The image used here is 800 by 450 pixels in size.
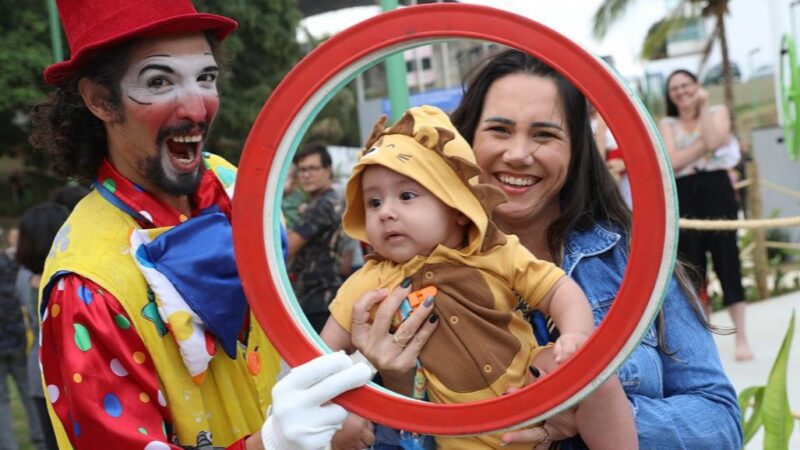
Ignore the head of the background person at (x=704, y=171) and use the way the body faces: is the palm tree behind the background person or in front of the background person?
behind

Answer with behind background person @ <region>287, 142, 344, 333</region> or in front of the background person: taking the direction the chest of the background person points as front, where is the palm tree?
behind

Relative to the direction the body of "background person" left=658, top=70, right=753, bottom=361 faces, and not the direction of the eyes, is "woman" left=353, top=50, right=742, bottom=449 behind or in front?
in front

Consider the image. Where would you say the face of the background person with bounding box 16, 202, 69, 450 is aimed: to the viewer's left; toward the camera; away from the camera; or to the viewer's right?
away from the camera

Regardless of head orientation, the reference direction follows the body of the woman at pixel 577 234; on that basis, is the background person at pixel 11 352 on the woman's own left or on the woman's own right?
on the woman's own right

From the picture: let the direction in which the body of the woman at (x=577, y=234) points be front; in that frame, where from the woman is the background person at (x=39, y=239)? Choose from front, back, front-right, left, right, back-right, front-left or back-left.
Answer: right

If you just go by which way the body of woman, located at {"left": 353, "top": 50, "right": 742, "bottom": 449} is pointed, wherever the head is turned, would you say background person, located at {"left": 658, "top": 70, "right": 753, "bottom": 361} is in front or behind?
behind

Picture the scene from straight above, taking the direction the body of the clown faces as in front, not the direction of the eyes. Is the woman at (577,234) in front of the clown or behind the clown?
in front

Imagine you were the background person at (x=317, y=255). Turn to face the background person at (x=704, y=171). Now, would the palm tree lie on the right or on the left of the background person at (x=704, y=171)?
left

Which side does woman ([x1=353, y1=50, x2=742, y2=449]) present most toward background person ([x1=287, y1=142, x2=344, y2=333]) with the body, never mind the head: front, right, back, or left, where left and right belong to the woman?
back

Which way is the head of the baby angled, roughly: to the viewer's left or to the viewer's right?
to the viewer's left
